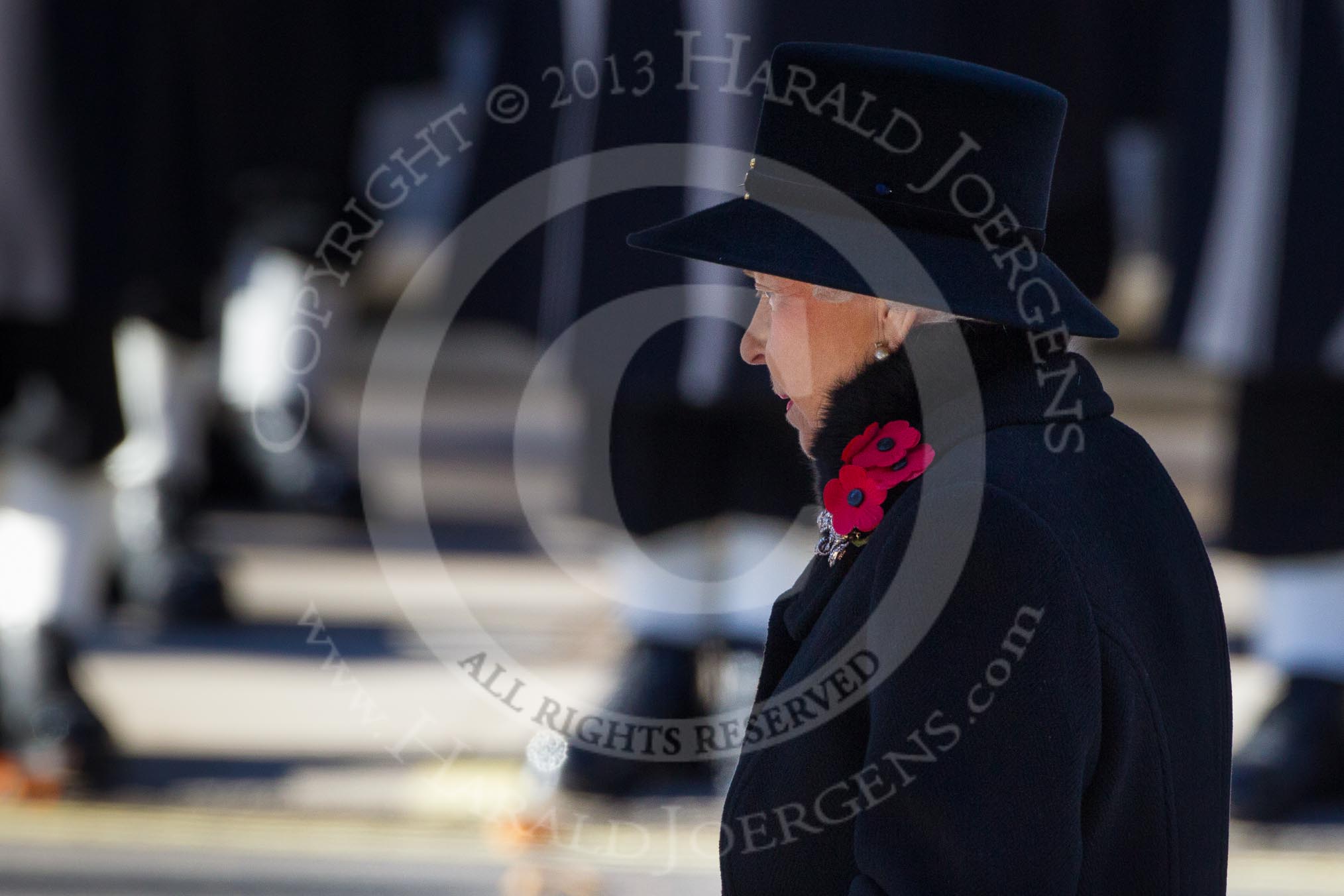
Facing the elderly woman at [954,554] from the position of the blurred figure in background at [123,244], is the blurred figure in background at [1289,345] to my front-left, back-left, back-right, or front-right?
front-left

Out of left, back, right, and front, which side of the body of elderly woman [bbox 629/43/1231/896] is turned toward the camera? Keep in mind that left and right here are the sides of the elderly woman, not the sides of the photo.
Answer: left

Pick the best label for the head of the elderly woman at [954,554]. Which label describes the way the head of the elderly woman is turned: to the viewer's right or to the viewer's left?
to the viewer's left

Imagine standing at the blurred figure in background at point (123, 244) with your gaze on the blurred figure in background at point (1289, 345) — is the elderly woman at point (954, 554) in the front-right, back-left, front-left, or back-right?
front-right
